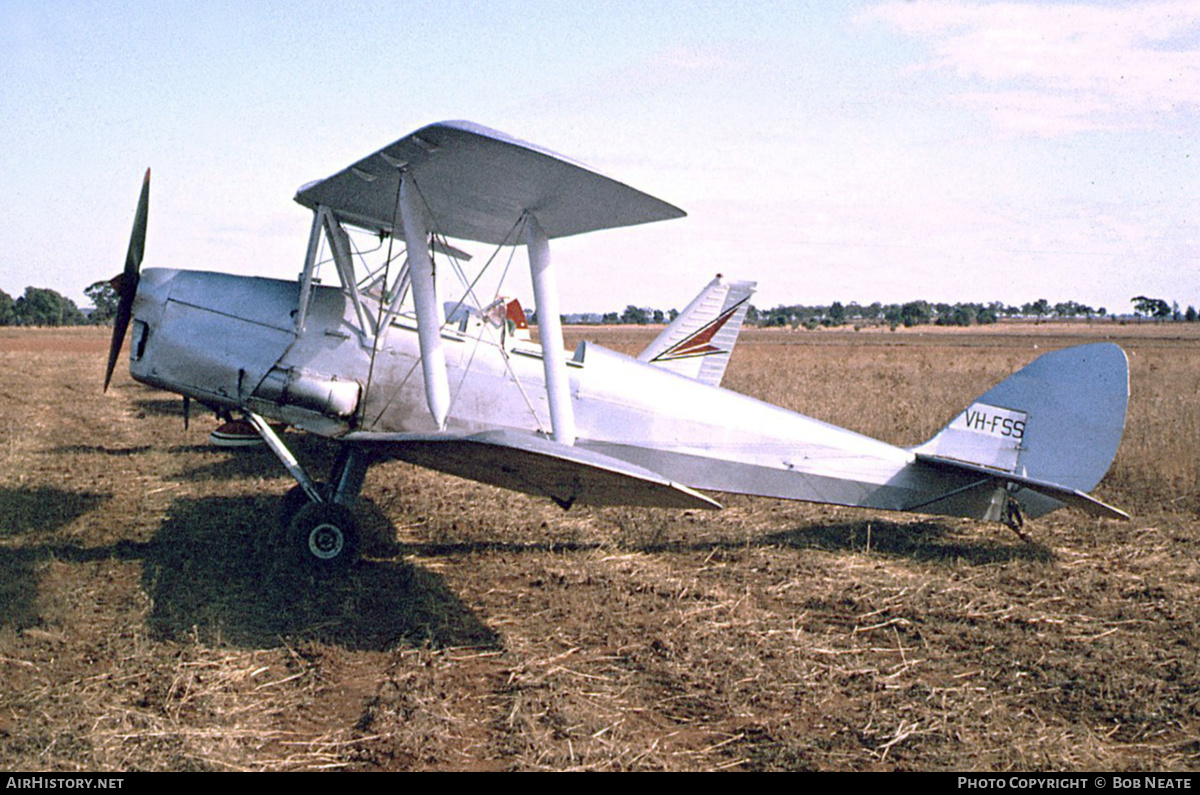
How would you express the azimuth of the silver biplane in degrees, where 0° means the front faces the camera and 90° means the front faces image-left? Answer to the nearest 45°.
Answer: approximately 90°
